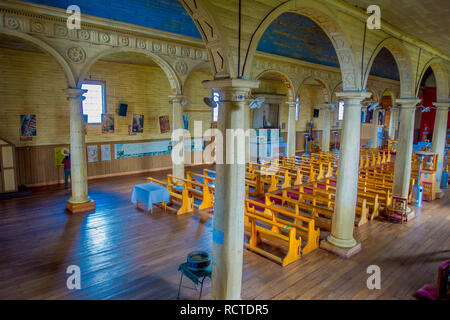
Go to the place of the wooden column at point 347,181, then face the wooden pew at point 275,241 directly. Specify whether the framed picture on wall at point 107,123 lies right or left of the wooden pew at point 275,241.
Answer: right

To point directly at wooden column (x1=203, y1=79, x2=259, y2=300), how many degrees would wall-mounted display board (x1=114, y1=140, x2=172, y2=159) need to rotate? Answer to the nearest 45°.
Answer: approximately 45° to its right

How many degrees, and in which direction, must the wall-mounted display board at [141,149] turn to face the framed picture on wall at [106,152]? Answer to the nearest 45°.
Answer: approximately 90° to its right

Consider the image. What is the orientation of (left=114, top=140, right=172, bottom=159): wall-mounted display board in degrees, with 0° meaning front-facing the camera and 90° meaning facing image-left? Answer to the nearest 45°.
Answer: approximately 315°

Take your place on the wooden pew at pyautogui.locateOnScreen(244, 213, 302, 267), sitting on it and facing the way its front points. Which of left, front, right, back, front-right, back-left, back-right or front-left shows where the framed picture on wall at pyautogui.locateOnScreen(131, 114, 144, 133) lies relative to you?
left

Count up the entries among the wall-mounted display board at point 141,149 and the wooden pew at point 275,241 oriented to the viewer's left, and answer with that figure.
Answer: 0

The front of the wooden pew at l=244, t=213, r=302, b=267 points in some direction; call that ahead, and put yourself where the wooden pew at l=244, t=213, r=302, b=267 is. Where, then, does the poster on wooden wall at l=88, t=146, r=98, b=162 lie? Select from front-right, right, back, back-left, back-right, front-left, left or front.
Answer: left

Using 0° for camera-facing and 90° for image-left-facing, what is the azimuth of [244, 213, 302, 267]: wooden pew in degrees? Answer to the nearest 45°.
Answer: approximately 225°

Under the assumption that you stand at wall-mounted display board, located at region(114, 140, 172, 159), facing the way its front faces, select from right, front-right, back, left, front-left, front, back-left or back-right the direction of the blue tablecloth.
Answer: front-right

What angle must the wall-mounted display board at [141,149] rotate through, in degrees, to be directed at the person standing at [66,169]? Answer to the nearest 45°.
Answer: approximately 90° to its right

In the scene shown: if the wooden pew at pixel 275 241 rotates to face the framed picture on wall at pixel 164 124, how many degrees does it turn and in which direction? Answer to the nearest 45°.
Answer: approximately 90° to its left

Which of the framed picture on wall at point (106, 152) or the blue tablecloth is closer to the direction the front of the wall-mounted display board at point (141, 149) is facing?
the blue tablecloth

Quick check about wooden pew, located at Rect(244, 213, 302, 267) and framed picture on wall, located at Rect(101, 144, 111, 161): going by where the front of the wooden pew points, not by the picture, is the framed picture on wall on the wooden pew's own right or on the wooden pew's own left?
on the wooden pew's own left

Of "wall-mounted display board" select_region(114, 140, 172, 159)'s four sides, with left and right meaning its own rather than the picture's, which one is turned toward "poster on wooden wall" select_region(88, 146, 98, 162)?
right

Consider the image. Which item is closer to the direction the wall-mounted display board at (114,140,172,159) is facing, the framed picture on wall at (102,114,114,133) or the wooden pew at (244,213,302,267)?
the wooden pew

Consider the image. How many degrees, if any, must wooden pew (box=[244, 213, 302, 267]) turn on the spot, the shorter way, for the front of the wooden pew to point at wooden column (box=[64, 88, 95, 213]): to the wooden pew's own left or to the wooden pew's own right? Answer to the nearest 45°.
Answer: approximately 135° to the wooden pew's own left

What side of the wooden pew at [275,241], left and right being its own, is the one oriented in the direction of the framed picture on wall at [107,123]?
left
